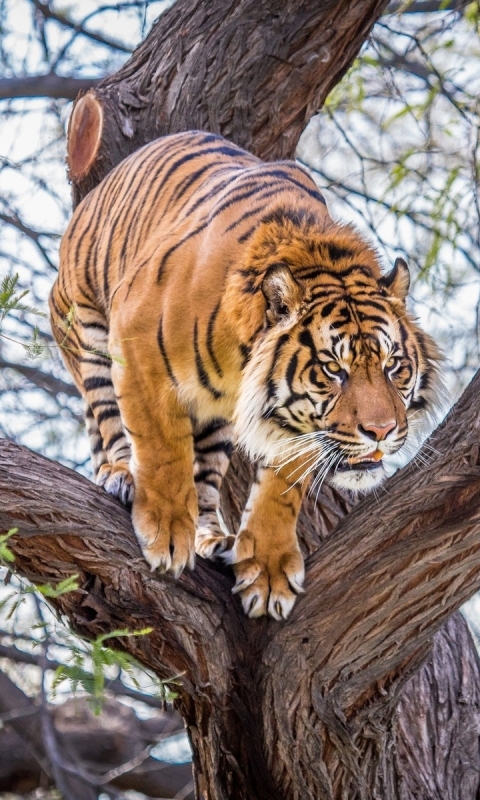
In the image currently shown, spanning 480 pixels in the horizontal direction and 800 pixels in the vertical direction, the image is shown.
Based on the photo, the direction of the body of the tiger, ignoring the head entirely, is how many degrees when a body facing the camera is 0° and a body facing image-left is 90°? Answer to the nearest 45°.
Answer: approximately 315°
